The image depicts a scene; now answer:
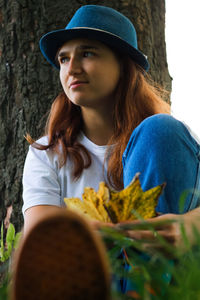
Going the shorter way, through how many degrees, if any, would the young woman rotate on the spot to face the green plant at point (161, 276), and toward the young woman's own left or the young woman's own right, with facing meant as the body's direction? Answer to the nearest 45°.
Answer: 0° — they already face it

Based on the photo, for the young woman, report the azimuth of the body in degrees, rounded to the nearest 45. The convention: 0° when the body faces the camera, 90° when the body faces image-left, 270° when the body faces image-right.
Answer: approximately 0°

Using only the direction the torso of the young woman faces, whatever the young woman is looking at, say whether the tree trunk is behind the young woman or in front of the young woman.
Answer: behind

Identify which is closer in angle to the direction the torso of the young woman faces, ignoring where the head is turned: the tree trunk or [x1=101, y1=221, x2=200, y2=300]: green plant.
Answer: the green plant
